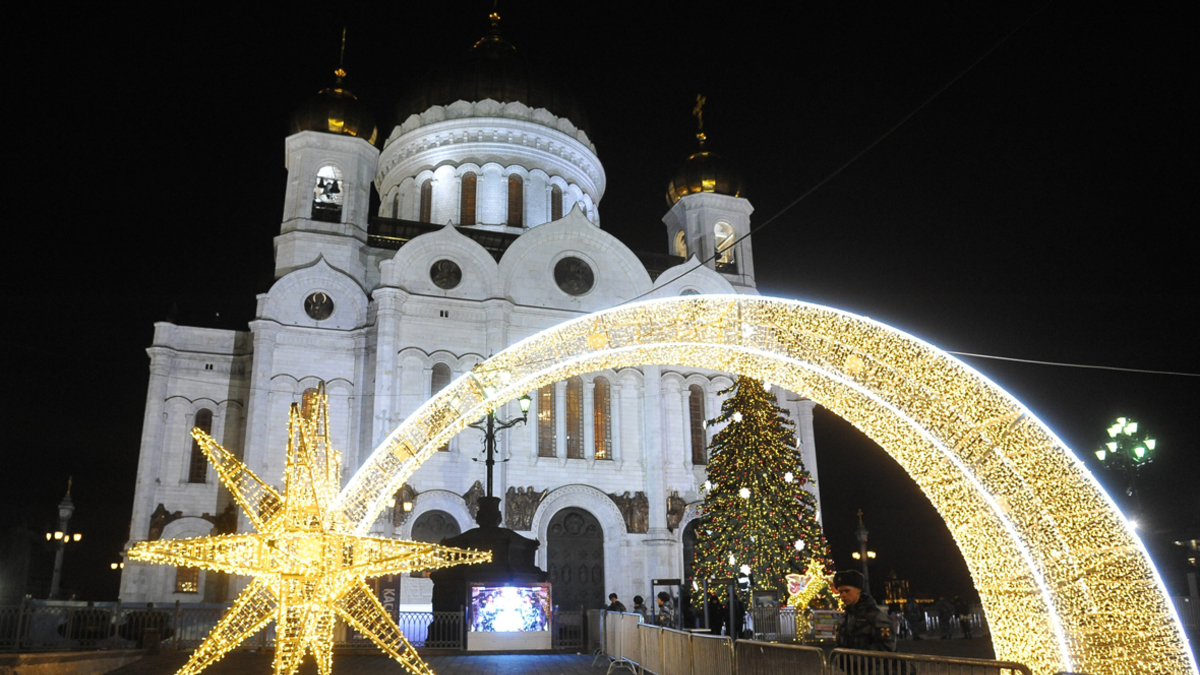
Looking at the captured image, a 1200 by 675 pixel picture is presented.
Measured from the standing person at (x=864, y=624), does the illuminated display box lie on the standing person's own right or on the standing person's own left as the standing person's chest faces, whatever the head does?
on the standing person's own right

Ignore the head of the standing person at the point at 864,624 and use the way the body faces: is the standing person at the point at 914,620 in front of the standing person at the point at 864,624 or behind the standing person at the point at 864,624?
behind

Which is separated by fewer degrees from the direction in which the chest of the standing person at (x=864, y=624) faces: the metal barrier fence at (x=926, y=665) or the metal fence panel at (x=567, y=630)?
the metal barrier fence

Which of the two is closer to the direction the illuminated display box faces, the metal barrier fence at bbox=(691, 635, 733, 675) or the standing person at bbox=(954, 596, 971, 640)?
the metal barrier fence

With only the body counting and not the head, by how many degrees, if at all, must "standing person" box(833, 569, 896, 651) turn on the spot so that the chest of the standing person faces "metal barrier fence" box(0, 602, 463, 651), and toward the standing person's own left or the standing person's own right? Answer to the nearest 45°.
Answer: approximately 90° to the standing person's own right

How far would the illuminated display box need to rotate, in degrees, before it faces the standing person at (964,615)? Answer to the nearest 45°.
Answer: approximately 135° to its left

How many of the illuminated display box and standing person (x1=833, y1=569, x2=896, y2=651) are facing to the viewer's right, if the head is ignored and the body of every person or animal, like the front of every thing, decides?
0

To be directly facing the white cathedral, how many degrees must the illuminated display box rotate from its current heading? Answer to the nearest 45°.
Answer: approximately 180°

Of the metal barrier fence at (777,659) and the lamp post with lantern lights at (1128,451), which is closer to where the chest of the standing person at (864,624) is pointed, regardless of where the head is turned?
the metal barrier fence

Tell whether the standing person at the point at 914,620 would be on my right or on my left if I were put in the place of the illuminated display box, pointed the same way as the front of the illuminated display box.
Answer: on my left

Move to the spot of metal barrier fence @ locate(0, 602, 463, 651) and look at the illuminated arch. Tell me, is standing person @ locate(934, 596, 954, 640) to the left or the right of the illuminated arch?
left

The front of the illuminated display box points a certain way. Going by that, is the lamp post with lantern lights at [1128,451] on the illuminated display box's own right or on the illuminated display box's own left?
on the illuminated display box's own left

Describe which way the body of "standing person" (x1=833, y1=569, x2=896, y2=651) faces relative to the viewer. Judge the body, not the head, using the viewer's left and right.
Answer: facing the viewer and to the left of the viewer

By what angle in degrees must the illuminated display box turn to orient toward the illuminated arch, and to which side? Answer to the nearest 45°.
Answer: approximately 45° to its left

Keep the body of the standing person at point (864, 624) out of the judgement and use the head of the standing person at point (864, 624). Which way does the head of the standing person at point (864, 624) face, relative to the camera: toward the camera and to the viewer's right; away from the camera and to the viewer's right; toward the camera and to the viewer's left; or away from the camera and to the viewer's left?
toward the camera and to the viewer's left
